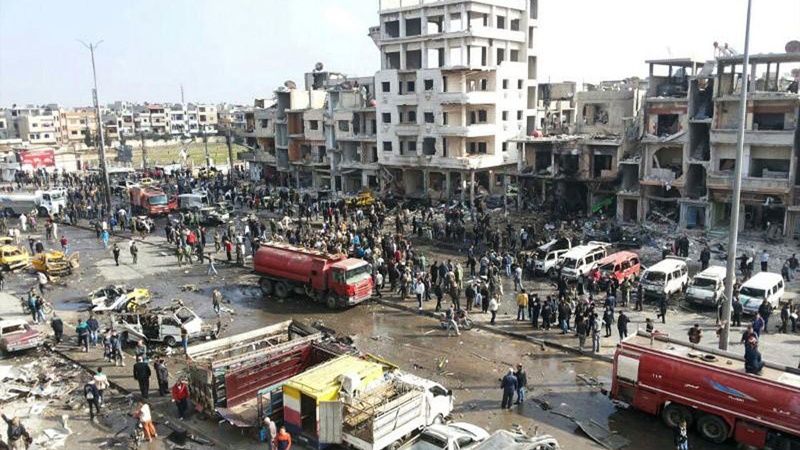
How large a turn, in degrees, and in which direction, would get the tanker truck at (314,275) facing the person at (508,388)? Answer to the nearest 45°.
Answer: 0° — it already faces them

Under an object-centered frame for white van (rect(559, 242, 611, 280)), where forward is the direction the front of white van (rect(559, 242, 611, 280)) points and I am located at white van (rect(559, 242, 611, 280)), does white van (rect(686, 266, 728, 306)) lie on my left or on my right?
on my left

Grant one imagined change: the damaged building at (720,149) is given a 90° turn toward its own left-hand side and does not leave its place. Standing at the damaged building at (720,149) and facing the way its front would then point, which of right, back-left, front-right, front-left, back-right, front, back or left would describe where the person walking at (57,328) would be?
back-right

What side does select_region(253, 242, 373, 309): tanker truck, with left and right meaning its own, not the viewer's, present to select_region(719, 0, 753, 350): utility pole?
front

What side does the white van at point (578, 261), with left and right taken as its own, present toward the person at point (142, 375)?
front

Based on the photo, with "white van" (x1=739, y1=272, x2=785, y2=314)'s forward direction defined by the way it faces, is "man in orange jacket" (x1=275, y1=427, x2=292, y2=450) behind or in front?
in front

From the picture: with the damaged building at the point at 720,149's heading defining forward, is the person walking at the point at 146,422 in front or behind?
in front

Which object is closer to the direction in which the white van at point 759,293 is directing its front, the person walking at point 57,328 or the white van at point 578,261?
the person walking

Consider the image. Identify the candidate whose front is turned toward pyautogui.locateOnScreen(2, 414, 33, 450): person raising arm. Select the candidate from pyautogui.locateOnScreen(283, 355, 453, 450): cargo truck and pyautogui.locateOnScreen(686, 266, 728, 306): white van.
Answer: the white van

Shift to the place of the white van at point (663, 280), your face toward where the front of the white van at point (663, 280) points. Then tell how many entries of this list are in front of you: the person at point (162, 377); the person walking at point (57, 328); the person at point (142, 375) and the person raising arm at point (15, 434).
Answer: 4

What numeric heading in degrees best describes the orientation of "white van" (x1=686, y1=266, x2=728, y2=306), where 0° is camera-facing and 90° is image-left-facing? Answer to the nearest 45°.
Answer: approximately 45°

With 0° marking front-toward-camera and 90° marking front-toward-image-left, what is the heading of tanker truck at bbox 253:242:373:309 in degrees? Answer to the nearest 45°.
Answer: approximately 315°

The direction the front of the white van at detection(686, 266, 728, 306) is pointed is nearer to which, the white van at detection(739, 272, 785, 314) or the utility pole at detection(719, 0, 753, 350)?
the utility pole
